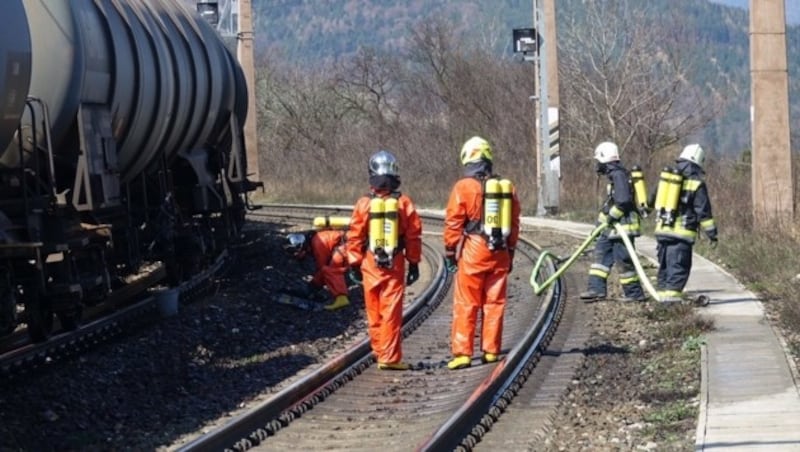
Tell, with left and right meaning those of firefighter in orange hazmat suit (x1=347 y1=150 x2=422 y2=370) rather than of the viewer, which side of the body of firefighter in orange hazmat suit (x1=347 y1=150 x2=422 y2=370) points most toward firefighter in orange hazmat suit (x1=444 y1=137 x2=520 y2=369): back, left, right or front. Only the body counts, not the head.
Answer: right

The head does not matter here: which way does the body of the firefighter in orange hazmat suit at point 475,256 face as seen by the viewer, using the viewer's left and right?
facing away from the viewer and to the left of the viewer

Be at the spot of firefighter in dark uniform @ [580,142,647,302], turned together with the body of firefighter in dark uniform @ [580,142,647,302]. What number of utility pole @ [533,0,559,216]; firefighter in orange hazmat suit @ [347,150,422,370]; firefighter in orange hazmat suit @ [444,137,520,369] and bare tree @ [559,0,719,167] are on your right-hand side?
2

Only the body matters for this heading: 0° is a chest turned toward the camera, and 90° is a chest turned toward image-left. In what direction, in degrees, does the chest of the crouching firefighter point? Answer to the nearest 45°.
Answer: approximately 90°

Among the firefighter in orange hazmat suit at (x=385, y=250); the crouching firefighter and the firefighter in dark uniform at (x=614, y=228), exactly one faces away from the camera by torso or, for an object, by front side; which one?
the firefighter in orange hazmat suit

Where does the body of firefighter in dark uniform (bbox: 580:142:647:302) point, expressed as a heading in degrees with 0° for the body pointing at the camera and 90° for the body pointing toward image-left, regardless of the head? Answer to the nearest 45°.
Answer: approximately 90°

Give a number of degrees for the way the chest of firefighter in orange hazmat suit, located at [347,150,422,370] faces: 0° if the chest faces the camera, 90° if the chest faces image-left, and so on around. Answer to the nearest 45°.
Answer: approximately 180°

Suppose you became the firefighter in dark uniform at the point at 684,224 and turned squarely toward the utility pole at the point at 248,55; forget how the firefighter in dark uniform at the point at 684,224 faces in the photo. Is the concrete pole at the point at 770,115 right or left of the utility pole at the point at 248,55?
right

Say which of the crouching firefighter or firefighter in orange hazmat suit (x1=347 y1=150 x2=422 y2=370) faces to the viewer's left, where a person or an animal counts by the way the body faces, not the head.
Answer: the crouching firefighter

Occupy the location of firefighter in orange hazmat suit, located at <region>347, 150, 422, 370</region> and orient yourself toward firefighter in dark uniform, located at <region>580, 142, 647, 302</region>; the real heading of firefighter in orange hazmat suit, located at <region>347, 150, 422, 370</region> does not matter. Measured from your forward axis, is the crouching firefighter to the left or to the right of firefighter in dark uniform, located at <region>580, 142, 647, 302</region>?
left

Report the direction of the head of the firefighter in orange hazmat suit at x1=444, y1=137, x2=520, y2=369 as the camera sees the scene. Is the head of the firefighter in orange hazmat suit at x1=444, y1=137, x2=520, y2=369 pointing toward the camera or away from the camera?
away from the camera
